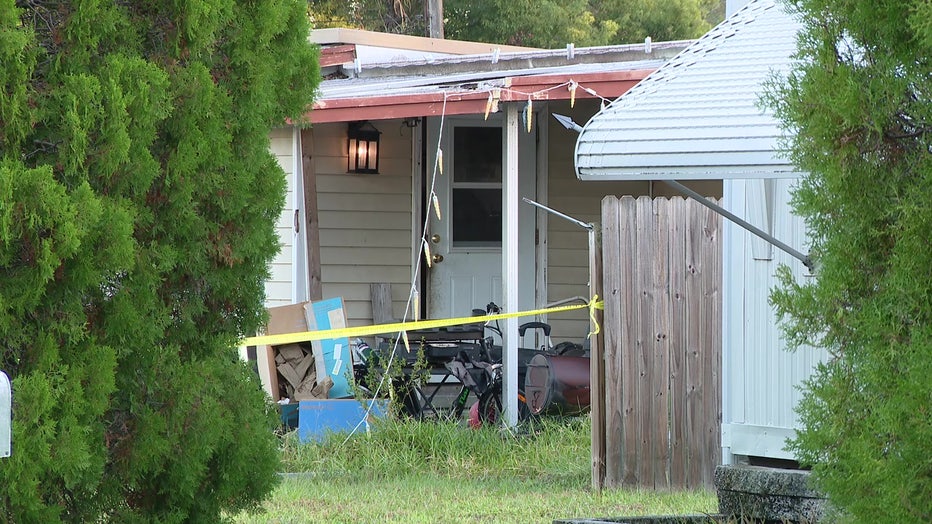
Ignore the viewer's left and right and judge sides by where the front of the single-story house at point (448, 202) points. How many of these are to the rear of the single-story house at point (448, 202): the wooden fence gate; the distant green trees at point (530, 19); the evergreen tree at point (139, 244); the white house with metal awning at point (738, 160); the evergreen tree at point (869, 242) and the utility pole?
2

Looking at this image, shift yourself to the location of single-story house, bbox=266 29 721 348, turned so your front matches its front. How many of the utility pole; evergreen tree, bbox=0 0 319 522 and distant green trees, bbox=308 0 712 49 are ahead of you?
1

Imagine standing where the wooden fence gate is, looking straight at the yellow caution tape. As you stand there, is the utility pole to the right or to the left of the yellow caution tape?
right

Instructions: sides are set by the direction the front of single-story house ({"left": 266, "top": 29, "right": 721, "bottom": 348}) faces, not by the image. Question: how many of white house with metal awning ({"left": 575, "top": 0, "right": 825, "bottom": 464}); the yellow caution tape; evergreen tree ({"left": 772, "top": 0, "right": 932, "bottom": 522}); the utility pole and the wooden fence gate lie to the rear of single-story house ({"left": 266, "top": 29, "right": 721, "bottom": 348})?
1

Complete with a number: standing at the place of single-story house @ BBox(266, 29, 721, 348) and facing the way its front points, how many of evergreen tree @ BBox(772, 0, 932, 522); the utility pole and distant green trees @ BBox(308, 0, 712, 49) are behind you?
2

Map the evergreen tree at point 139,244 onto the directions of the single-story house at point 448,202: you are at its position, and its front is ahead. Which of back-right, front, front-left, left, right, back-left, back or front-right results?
front

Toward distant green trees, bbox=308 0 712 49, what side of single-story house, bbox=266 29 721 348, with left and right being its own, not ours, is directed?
back

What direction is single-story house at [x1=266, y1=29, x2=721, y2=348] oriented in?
toward the camera

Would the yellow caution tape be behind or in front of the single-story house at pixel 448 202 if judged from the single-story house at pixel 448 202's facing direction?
in front

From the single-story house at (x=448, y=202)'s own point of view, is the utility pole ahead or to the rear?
to the rear

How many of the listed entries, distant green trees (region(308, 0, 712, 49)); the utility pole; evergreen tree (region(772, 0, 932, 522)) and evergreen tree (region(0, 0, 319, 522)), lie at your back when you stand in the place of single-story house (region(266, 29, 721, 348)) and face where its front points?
2

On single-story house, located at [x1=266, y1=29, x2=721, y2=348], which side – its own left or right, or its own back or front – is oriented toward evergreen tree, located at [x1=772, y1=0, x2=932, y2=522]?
front
